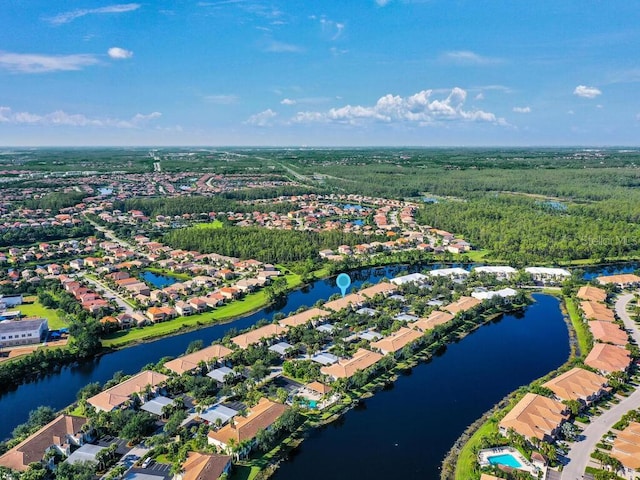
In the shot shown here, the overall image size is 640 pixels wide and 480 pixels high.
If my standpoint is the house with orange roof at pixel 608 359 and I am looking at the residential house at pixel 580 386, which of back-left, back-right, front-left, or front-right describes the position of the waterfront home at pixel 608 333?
back-right

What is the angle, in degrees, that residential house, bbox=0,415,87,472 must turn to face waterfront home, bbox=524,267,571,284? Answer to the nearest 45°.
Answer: approximately 45° to its left

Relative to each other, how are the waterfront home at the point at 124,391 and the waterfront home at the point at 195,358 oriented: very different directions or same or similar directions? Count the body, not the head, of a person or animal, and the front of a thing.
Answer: same or similar directions

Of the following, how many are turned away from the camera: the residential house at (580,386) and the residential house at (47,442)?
0

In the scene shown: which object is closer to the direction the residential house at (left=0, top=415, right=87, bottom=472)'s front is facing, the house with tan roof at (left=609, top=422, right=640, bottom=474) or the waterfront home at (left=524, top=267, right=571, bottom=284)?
the house with tan roof

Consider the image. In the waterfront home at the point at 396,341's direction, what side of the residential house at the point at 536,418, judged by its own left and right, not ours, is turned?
back

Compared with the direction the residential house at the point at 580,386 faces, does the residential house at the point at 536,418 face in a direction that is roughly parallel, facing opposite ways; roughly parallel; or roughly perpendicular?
roughly parallel

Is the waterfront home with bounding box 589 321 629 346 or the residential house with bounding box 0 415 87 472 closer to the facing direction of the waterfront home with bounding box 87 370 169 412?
the waterfront home

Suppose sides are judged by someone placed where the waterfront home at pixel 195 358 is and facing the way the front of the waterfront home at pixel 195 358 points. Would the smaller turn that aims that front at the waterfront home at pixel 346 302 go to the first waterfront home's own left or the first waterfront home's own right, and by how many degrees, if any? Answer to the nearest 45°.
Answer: approximately 90° to the first waterfront home's own left

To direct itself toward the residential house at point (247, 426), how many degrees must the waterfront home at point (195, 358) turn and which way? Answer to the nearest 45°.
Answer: approximately 45° to its right

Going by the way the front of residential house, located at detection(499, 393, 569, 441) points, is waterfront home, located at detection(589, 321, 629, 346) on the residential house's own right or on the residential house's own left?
on the residential house's own left

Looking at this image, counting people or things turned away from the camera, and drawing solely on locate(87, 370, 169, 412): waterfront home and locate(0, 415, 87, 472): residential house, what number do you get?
0

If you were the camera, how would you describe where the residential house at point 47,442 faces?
facing the viewer and to the right of the viewer
